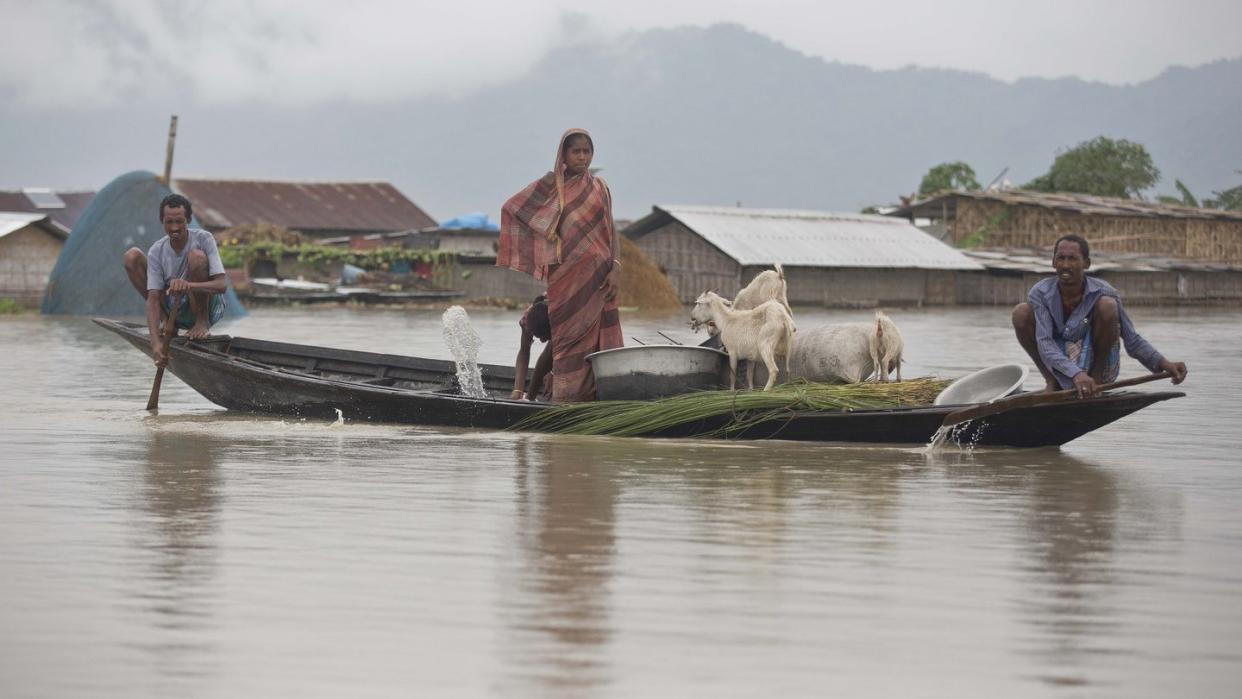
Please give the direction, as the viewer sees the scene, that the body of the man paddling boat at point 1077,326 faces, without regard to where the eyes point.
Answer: toward the camera

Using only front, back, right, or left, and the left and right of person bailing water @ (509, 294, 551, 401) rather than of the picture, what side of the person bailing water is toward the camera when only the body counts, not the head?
left

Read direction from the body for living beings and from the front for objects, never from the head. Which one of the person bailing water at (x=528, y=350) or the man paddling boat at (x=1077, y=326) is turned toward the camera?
the man paddling boat

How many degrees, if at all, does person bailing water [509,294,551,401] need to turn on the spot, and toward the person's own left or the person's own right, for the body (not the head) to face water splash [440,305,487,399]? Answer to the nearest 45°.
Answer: approximately 45° to the person's own right

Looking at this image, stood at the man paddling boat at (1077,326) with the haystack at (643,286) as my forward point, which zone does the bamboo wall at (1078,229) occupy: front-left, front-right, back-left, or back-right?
front-right

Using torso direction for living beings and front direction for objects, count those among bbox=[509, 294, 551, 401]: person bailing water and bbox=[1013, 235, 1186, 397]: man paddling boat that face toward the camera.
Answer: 1

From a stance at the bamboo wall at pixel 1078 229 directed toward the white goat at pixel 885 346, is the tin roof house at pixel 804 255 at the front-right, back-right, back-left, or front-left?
front-right

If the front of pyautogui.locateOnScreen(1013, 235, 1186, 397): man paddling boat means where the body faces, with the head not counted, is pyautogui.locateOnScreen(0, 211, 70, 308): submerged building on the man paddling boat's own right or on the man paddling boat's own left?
on the man paddling boat's own right

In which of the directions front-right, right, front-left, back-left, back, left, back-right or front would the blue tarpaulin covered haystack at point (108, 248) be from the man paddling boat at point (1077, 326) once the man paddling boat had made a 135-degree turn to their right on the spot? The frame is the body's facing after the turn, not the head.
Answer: front

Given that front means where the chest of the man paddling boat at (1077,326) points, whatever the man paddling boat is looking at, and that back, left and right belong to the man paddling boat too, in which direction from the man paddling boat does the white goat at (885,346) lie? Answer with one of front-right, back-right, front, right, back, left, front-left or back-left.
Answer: back-right

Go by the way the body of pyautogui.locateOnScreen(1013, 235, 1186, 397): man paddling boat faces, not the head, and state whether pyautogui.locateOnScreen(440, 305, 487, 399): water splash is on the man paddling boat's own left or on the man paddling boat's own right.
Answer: on the man paddling boat's own right
